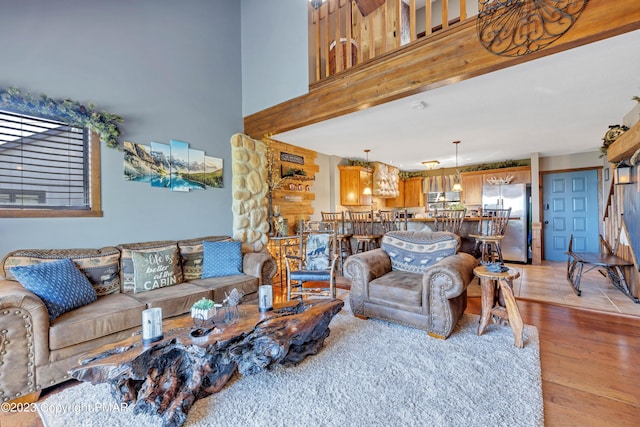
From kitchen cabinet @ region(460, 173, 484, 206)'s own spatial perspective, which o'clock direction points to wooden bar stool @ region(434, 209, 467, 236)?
The wooden bar stool is roughly at 12 o'clock from the kitchen cabinet.

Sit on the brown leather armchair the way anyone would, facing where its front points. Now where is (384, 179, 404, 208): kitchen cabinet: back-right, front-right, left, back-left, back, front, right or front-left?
back-right

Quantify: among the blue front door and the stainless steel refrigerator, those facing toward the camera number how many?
2

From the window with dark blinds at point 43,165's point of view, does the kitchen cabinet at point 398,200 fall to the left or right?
on its left

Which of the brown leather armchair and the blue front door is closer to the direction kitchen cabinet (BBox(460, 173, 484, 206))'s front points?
the brown leather armchair

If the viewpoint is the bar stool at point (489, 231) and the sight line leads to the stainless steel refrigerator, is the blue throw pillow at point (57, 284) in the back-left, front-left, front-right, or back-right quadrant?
back-left

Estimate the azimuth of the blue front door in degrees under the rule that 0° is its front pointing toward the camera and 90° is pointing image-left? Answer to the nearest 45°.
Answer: approximately 0°
